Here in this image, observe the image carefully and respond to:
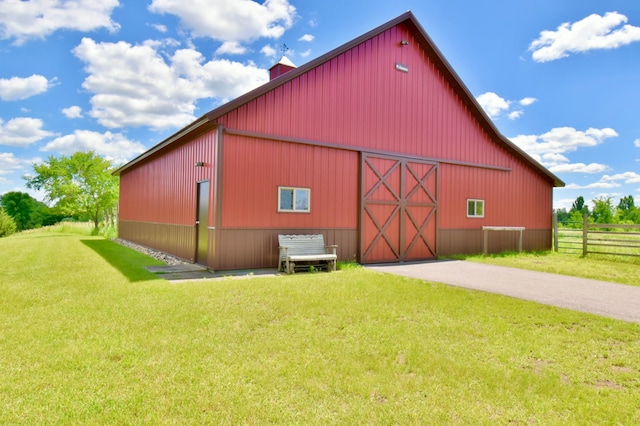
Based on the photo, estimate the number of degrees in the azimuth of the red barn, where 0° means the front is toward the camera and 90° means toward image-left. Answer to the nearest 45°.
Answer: approximately 315°

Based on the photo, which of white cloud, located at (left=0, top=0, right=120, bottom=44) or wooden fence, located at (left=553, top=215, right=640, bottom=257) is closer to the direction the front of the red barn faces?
the wooden fence

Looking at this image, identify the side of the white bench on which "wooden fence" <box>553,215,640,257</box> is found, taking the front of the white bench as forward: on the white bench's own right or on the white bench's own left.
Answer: on the white bench's own left

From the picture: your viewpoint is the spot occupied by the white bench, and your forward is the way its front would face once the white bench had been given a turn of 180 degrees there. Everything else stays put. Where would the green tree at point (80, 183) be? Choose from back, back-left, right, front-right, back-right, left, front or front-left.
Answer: front

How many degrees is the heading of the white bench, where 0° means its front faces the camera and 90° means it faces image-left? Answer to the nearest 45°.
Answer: approximately 315°

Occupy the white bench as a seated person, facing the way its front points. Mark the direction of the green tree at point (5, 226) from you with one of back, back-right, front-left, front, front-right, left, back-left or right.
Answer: back

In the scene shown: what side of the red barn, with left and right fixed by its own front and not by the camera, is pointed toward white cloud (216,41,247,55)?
back

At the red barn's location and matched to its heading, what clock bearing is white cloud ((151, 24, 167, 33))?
The white cloud is roughly at 5 o'clock from the red barn.
